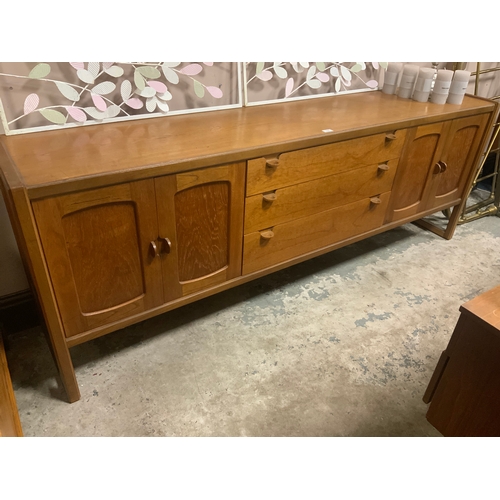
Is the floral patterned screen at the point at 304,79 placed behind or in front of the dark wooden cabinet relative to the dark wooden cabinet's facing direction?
in front

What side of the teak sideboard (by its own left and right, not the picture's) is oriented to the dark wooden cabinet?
front

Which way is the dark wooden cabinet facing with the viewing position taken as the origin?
facing away from the viewer and to the left of the viewer

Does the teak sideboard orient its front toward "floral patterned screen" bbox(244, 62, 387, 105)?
no

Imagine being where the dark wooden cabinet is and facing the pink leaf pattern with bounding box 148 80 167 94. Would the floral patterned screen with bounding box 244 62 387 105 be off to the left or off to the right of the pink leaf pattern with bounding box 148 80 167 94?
right

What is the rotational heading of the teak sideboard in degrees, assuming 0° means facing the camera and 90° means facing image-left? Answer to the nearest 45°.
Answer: approximately 315°
